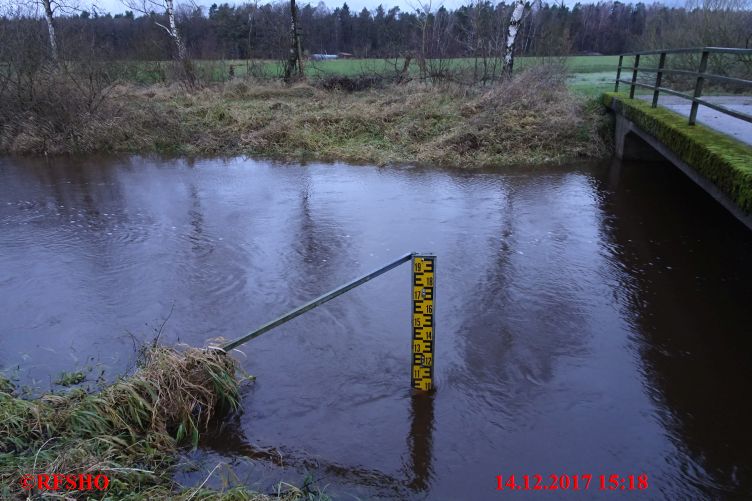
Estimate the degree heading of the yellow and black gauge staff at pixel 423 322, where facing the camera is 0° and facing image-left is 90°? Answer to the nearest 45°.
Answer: approximately 0°

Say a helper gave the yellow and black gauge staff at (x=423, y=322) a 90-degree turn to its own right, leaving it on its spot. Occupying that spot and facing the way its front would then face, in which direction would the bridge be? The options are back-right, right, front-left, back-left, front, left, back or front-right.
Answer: back-right

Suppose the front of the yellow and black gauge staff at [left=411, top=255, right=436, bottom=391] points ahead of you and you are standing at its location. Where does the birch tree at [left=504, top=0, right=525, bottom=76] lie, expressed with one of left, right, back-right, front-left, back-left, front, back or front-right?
back

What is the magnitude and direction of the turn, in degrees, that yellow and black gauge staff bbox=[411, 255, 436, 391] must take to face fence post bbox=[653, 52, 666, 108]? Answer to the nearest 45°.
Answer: approximately 135° to its left
